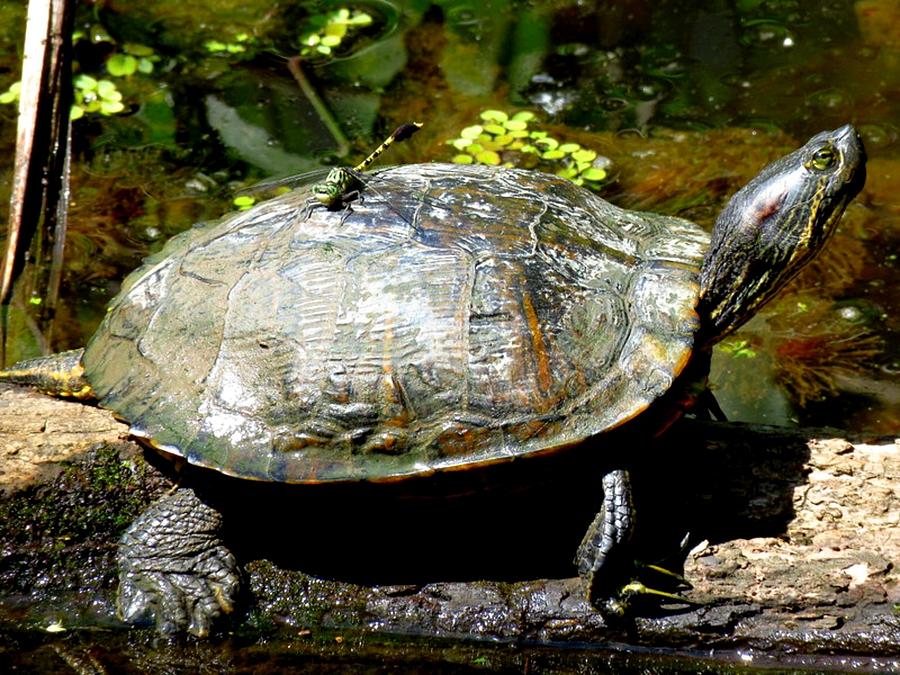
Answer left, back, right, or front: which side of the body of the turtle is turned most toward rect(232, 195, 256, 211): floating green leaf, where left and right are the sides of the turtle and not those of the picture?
left

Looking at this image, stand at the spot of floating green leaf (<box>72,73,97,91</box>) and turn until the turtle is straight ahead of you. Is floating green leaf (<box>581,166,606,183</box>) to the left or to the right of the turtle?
left

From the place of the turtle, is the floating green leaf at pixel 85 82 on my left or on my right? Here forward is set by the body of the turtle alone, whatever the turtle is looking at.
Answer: on my left

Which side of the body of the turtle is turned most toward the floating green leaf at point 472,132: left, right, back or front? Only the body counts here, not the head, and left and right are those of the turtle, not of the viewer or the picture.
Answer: left

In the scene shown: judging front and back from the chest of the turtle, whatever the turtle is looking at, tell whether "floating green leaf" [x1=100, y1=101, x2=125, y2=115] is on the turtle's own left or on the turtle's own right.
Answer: on the turtle's own left

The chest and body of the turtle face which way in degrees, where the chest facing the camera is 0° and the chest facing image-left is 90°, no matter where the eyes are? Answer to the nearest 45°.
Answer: approximately 270°

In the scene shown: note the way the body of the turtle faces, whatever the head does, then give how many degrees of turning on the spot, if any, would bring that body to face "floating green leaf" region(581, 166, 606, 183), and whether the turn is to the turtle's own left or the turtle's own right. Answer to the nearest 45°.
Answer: approximately 90° to the turtle's own left
